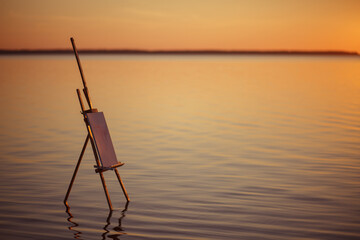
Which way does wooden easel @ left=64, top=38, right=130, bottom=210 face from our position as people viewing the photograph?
facing the viewer and to the right of the viewer
